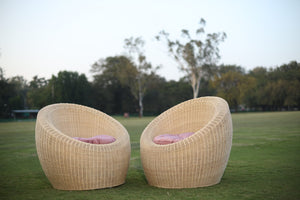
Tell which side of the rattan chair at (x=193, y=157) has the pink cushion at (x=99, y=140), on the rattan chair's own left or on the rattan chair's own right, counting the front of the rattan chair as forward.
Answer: on the rattan chair's own right

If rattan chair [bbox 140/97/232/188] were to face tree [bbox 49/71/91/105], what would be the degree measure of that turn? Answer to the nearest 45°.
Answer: approximately 135° to its right

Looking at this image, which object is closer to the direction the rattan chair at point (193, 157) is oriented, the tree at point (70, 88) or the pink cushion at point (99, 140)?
the pink cushion

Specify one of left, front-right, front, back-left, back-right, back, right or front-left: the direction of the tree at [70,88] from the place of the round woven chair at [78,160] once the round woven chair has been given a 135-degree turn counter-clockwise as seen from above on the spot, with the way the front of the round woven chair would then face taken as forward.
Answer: front

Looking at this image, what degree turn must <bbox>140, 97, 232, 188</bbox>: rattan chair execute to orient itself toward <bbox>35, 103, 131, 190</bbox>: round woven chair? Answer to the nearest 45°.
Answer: approximately 45° to its right

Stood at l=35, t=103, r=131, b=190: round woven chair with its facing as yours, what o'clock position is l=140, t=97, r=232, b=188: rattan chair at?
The rattan chair is roughly at 11 o'clock from the round woven chair.

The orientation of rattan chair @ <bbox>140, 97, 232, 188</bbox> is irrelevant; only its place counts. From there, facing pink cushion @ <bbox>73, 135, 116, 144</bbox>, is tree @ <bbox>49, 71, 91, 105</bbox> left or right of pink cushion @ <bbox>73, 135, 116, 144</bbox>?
right

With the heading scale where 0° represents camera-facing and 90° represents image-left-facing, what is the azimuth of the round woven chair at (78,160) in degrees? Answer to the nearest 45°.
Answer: approximately 315°

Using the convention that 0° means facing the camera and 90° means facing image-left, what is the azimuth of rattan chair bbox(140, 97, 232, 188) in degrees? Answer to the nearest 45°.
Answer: approximately 45°

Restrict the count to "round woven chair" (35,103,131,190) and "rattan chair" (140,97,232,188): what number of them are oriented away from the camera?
0
